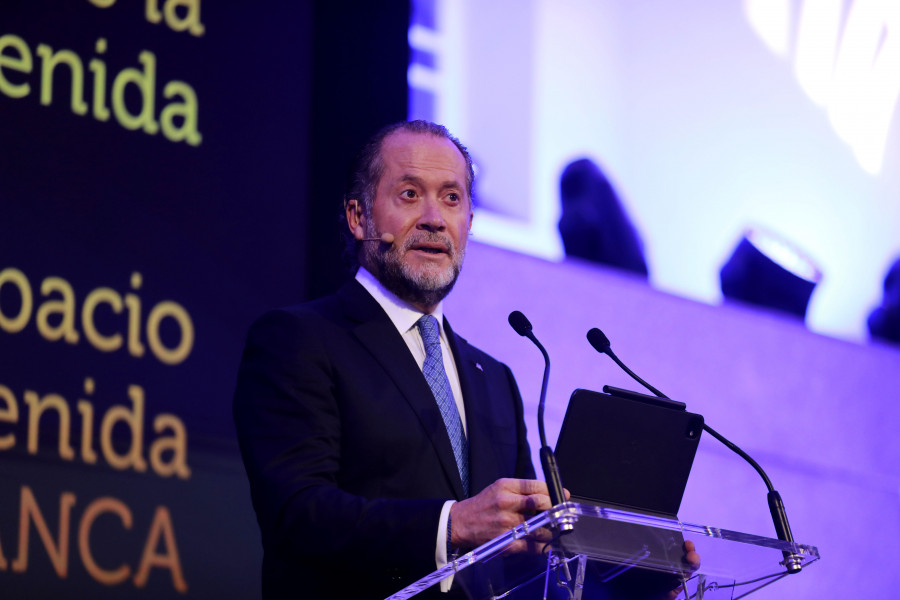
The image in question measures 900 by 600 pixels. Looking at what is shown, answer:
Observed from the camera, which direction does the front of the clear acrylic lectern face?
facing the viewer and to the right of the viewer

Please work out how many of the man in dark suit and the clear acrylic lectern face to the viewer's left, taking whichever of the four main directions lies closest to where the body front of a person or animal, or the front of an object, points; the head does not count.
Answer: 0

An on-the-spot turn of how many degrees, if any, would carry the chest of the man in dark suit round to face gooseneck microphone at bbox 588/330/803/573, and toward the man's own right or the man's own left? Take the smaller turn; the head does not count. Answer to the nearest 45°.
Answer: approximately 45° to the man's own left

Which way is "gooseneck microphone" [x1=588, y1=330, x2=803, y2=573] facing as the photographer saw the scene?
facing to the left of the viewer

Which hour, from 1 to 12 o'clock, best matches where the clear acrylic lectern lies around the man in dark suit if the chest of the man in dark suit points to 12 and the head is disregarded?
The clear acrylic lectern is roughly at 12 o'clock from the man in dark suit.

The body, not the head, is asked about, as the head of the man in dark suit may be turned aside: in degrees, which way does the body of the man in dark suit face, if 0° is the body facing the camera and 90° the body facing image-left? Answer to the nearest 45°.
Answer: approximately 315°

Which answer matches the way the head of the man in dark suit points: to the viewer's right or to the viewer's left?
to the viewer's right

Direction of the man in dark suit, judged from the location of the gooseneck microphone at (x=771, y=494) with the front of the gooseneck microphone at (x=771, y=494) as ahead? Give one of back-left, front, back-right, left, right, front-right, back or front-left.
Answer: front
